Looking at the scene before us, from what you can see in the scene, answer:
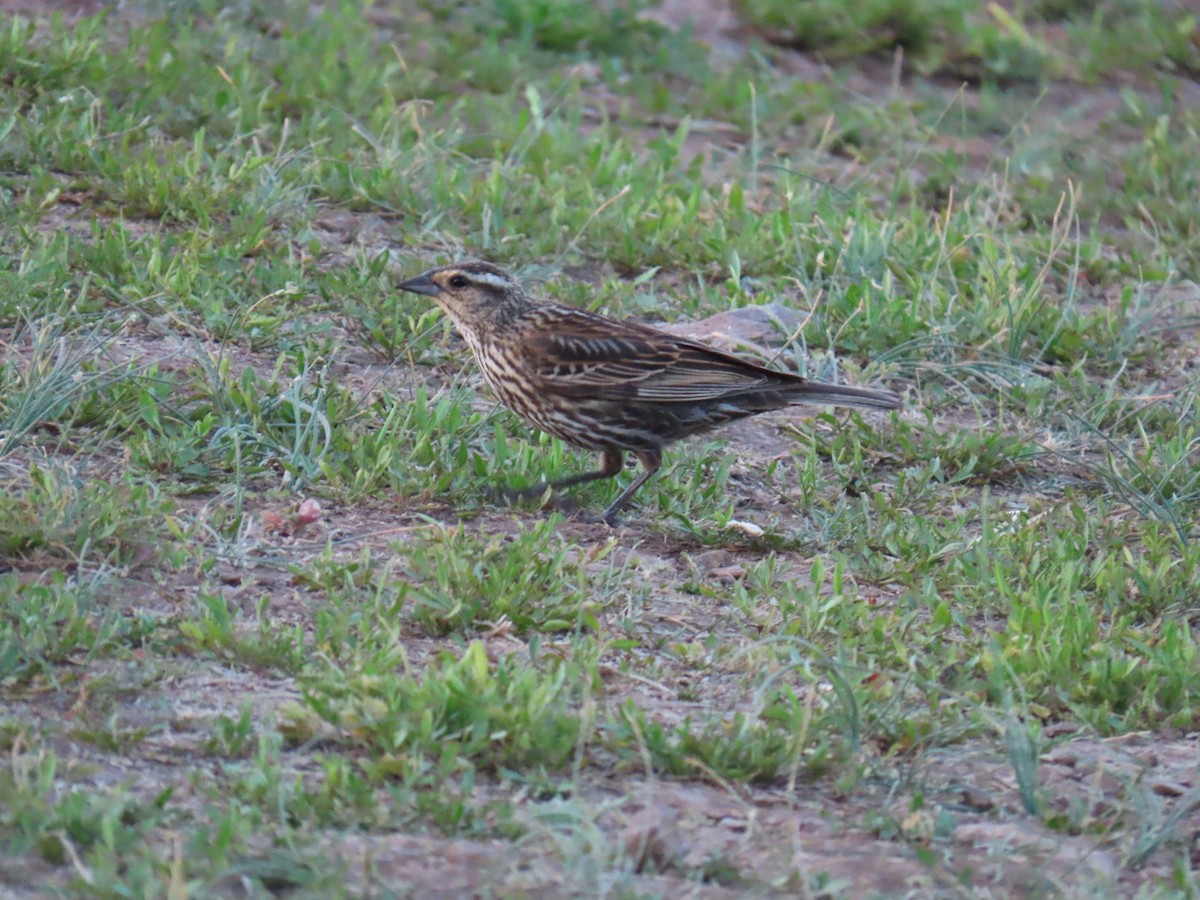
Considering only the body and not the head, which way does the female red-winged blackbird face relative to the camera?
to the viewer's left
